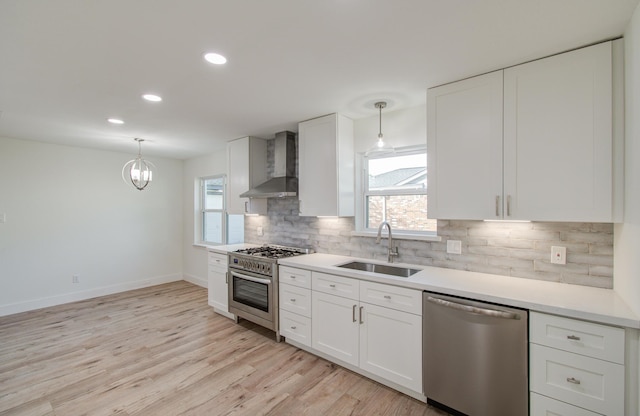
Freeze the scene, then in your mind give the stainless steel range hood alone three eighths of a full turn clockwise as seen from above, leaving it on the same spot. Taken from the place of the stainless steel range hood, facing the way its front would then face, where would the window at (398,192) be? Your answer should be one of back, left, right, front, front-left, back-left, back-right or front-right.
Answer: back-right

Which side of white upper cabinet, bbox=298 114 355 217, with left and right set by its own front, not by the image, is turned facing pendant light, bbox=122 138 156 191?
right

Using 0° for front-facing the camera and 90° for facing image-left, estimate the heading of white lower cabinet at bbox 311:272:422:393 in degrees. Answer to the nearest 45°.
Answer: approximately 45°

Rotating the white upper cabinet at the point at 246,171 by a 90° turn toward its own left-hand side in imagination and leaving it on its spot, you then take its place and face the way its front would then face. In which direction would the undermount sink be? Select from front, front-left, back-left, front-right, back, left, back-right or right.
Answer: front

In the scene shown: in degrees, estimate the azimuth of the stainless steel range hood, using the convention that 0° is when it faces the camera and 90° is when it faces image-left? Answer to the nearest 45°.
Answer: approximately 45°

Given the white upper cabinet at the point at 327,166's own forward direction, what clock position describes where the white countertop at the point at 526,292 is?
The white countertop is roughly at 9 o'clock from the white upper cabinet.

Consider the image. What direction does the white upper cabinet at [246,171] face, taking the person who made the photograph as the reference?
facing the viewer and to the left of the viewer

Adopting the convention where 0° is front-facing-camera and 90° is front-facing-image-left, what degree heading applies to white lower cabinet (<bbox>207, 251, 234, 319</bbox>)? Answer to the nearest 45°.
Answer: approximately 45°

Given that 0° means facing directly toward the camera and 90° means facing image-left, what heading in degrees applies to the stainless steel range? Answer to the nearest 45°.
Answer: approximately 45°

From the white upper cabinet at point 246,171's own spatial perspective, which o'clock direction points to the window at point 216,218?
The window is roughly at 4 o'clock from the white upper cabinet.
